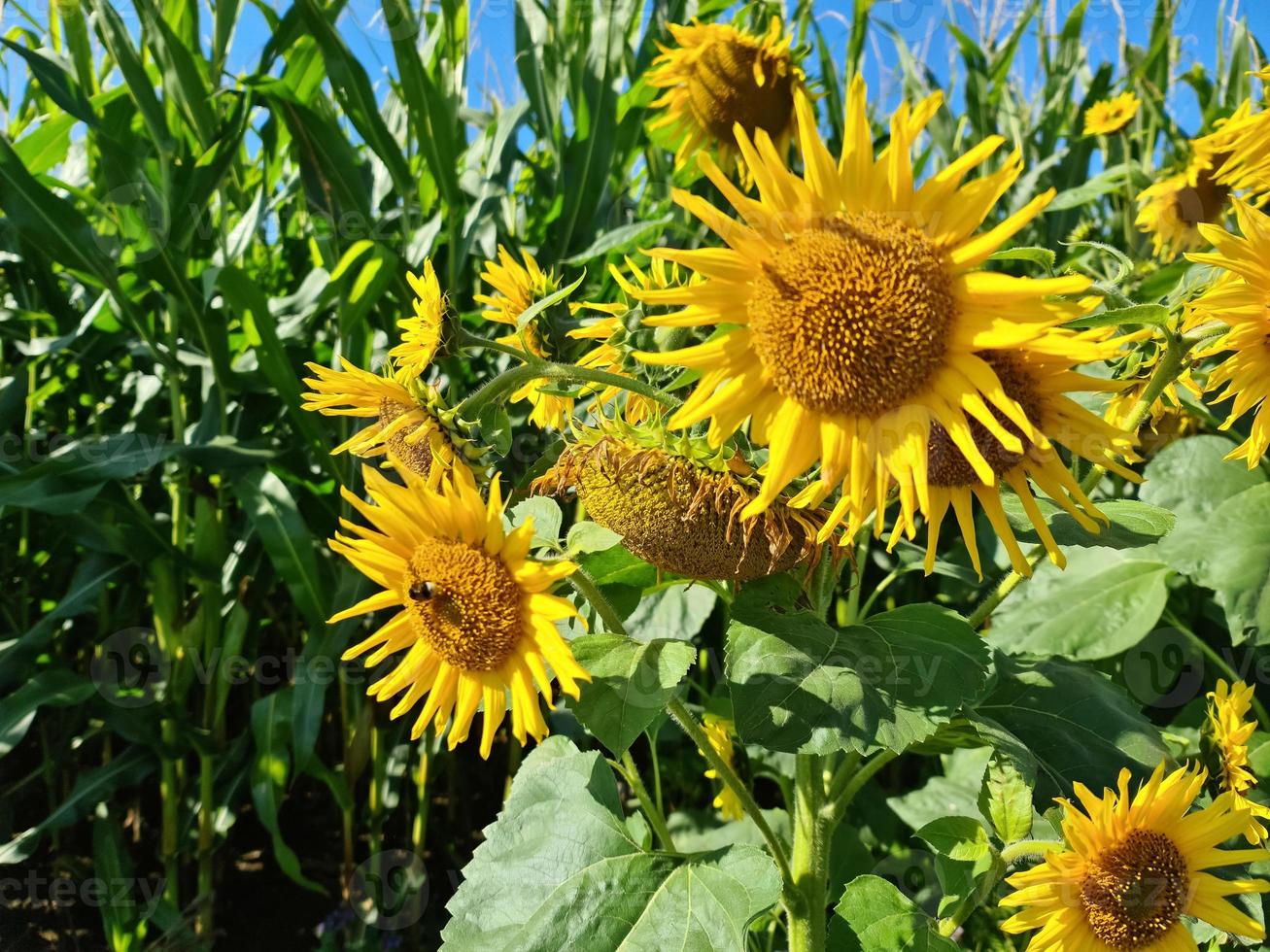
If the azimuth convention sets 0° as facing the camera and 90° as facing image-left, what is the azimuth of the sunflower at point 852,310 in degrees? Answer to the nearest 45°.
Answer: approximately 0°

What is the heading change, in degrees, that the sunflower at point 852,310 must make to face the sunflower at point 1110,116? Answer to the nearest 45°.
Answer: approximately 180°

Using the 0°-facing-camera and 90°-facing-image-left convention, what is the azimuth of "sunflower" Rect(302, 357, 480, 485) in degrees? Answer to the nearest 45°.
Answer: approximately 45°
